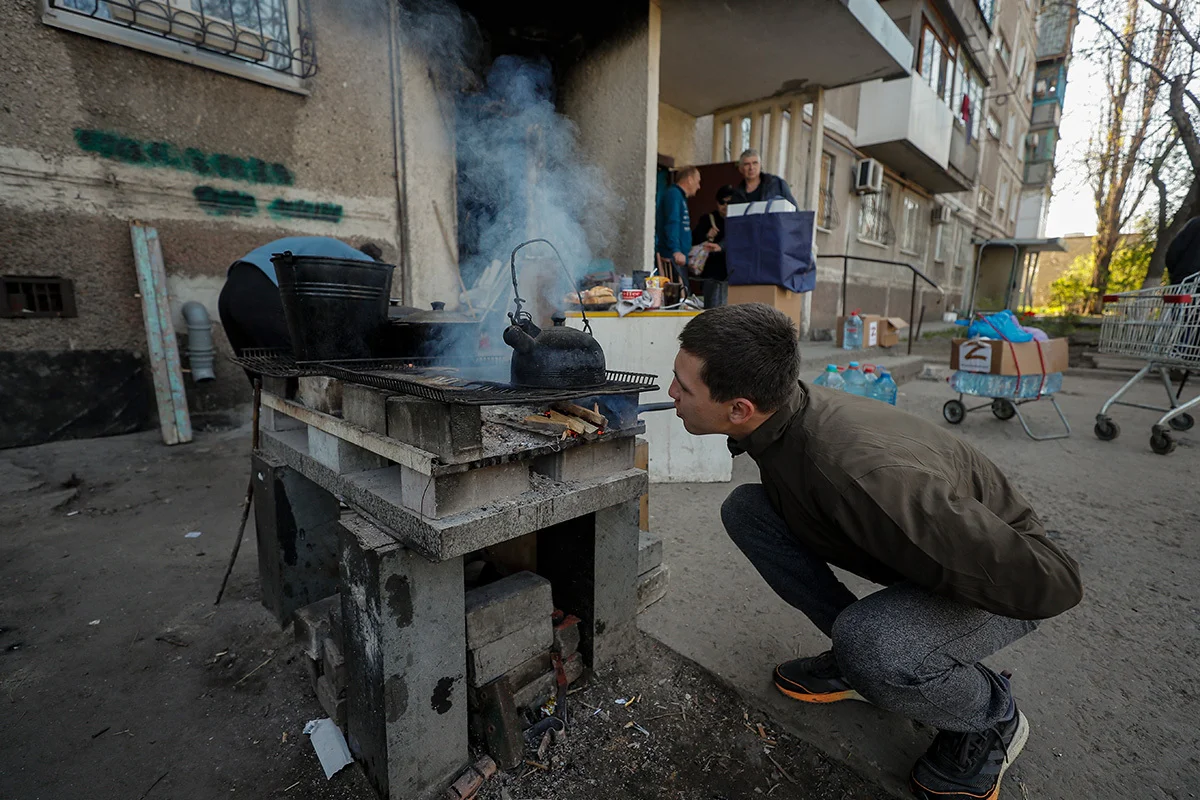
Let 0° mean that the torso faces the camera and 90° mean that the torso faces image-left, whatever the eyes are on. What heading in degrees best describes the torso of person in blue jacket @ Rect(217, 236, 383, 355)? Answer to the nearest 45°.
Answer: approximately 270°

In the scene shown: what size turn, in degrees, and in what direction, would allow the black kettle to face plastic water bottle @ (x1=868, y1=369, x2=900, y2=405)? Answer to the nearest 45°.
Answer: approximately 135° to its right

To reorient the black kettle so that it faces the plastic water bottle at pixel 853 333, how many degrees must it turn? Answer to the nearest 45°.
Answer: approximately 135° to its right

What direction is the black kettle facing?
to the viewer's left

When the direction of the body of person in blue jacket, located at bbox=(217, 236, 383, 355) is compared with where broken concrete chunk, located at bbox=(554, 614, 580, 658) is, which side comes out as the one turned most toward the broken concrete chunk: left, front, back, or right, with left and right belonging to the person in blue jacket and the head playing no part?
right

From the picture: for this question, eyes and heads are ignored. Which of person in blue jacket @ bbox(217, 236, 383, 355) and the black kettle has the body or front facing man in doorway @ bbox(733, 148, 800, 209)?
the person in blue jacket

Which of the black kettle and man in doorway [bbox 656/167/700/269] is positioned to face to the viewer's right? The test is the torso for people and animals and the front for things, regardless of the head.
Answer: the man in doorway

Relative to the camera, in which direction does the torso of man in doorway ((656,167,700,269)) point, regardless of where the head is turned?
to the viewer's right

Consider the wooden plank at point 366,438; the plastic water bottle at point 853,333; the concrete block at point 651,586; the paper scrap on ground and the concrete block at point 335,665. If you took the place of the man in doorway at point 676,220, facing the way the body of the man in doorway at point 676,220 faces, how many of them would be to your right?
4

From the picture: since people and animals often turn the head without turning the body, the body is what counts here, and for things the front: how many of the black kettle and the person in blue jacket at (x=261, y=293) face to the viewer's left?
1

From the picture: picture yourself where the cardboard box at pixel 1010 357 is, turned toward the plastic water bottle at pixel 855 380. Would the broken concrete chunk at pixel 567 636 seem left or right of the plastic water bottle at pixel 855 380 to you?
left

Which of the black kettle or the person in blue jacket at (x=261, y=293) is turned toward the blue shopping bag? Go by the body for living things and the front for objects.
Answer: the person in blue jacket

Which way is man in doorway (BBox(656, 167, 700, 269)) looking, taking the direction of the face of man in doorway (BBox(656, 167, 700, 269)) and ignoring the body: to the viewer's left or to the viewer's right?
to the viewer's right
